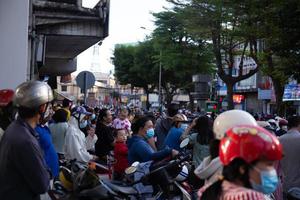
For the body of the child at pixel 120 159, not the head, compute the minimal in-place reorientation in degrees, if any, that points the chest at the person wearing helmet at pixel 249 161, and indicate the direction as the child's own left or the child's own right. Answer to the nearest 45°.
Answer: approximately 45° to the child's own right

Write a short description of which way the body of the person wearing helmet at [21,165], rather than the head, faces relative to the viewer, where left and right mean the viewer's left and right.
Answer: facing away from the viewer and to the right of the viewer

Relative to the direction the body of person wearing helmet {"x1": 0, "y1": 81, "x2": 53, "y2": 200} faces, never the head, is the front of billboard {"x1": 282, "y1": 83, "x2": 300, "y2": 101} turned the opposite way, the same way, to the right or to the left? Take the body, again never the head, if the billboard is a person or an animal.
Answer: the opposite way

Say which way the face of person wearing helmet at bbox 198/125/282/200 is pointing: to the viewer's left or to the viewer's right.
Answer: to the viewer's right

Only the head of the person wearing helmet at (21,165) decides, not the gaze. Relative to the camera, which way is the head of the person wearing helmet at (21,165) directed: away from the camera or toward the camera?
away from the camera
